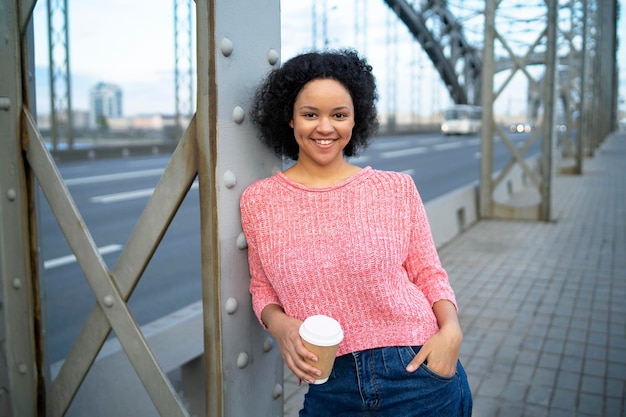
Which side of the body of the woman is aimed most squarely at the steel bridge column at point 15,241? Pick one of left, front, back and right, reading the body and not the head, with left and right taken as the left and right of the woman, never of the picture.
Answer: right

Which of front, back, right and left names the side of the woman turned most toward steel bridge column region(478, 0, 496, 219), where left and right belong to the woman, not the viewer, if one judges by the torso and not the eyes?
back

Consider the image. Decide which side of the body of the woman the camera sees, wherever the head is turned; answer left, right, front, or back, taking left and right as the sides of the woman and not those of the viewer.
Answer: front

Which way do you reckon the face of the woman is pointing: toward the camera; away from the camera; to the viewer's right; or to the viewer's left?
toward the camera

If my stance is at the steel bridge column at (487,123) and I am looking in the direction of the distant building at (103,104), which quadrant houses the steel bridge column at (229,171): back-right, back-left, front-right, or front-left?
back-left
